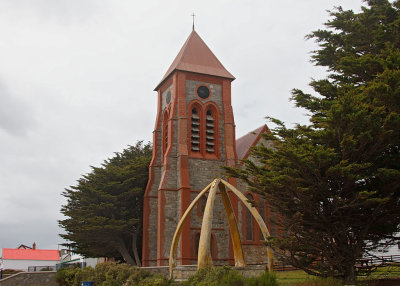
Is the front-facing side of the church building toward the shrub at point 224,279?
yes

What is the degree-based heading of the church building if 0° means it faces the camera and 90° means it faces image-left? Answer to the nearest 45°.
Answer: approximately 0°

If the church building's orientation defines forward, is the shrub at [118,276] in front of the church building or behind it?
in front

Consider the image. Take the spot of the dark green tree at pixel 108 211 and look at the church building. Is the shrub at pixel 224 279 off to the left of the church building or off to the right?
right

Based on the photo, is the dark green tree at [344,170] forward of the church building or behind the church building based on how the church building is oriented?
forward

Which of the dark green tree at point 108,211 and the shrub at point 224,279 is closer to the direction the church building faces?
the shrub

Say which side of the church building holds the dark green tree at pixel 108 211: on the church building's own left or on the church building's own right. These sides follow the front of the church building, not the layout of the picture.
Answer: on the church building's own right
